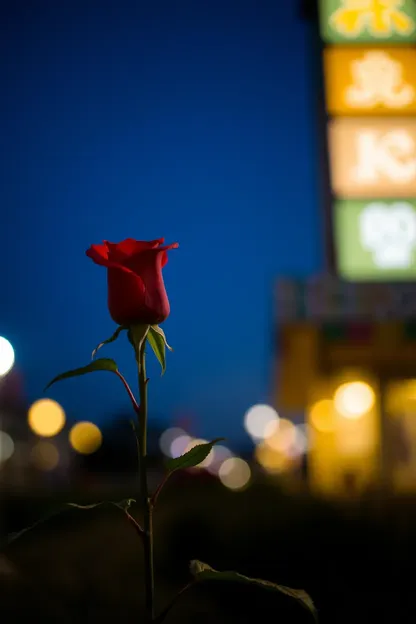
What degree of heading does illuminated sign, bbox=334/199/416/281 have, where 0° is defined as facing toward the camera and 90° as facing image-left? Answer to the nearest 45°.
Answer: approximately 0°

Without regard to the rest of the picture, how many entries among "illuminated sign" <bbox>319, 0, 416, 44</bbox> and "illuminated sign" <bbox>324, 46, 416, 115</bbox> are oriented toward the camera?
2

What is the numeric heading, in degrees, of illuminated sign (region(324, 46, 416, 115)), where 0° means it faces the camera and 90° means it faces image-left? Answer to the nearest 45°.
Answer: approximately 0°
